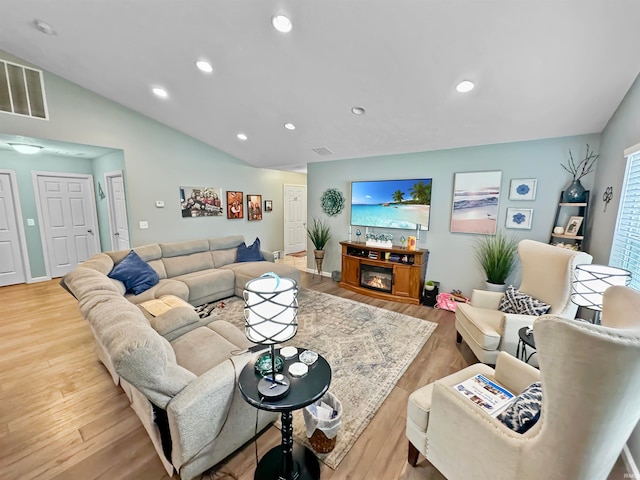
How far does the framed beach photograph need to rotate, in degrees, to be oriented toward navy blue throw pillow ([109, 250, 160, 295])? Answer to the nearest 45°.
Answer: approximately 45° to its right

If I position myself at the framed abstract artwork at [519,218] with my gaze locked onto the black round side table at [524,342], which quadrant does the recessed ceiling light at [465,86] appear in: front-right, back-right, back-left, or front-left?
front-right

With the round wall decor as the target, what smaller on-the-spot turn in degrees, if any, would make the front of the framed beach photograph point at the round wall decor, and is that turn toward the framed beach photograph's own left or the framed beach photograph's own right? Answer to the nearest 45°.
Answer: approximately 90° to the framed beach photograph's own right

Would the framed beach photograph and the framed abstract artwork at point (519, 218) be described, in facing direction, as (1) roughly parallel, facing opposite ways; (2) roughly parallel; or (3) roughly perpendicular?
roughly parallel

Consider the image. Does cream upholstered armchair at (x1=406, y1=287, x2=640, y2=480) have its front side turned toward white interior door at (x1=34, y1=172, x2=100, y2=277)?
no

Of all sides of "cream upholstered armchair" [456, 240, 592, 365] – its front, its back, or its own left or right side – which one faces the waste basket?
front

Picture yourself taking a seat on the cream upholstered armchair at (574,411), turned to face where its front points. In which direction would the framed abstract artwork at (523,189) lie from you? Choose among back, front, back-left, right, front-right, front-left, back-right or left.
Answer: front-right

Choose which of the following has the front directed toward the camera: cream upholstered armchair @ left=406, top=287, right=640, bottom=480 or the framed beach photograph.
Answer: the framed beach photograph

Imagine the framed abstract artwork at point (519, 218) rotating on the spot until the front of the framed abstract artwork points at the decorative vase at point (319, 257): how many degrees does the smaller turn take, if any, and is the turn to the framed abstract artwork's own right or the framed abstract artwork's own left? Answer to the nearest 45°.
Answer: approximately 90° to the framed abstract artwork's own right

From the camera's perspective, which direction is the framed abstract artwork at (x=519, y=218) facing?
toward the camera

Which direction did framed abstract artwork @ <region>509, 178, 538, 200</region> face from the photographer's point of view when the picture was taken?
facing the viewer

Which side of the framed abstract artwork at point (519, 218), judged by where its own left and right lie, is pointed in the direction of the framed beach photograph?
right

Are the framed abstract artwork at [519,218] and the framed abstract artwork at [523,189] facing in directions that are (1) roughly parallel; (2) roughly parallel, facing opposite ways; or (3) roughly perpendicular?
roughly parallel

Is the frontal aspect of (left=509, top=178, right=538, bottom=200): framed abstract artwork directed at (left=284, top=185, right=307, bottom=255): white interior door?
no

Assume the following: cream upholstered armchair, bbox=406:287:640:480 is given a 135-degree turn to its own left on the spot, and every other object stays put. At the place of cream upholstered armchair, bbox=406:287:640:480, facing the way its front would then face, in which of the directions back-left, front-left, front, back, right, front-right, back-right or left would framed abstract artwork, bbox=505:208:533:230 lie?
back

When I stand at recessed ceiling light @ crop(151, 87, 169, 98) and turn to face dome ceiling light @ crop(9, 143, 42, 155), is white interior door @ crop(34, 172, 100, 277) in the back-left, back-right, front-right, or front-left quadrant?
front-right

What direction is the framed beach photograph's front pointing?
toward the camera
